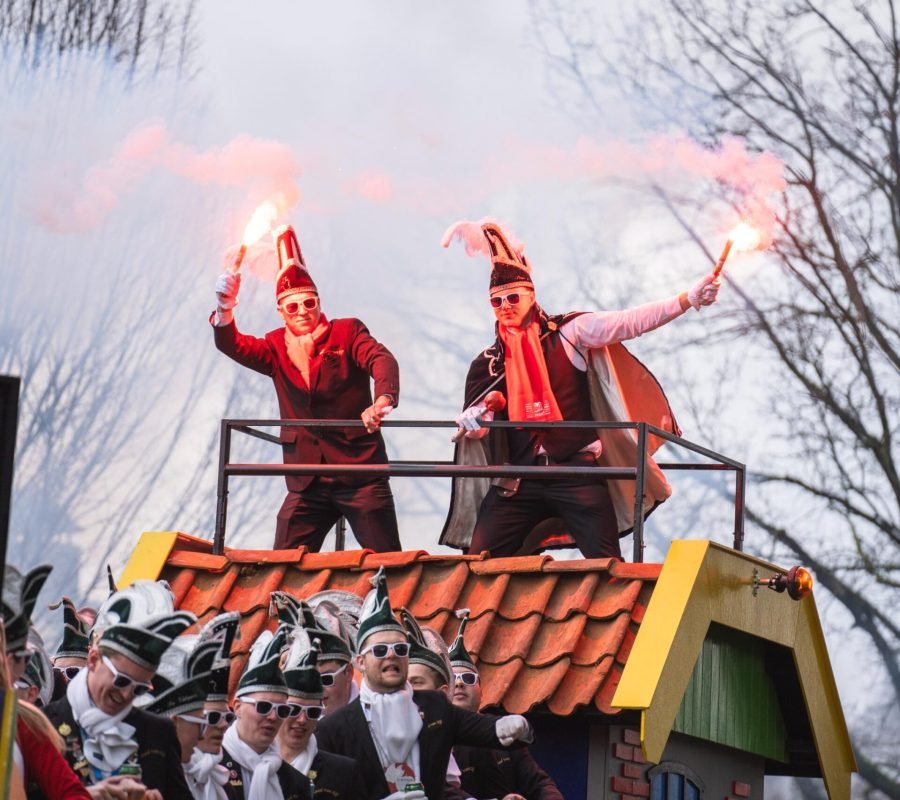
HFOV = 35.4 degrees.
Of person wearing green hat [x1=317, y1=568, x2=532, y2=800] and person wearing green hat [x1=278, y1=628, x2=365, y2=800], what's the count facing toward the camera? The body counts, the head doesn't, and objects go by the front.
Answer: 2

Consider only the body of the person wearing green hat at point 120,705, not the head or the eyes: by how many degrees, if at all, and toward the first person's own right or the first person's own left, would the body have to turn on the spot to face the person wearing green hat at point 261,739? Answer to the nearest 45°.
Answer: approximately 90° to the first person's own left

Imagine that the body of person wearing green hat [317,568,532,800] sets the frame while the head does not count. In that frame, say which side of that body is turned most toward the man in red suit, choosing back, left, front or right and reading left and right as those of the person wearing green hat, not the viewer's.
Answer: back

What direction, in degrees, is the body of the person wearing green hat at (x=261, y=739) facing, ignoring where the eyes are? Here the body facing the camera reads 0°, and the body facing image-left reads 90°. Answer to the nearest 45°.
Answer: approximately 315°

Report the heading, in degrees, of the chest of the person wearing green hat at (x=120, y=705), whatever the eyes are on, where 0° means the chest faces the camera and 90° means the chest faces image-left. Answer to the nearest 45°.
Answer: approximately 315°

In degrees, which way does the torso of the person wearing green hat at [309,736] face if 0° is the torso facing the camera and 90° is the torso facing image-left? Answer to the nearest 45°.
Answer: approximately 0°

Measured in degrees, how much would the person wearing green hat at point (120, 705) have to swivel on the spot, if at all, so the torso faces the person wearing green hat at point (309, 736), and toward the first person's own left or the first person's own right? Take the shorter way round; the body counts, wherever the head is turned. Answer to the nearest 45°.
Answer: approximately 90° to the first person's own left

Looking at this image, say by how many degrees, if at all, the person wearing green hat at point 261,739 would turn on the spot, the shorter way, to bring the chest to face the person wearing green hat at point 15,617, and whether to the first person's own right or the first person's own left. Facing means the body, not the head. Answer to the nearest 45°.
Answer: approximately 90° to the first person's own right

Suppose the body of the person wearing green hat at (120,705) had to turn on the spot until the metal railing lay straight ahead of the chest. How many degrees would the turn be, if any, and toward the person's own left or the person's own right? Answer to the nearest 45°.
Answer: approximately 90° to the person's own left

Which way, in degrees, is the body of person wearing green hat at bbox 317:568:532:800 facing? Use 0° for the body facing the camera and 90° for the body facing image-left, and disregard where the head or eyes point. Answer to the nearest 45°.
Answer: approximately 0°
